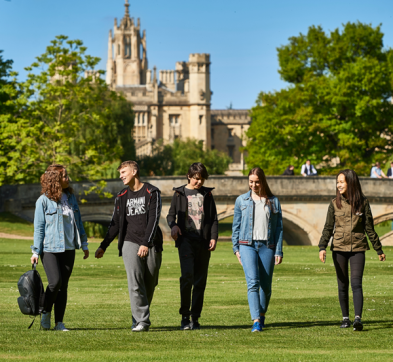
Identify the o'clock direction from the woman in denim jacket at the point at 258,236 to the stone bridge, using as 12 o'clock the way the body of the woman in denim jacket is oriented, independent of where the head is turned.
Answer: The stone bridge is roughly at 6 o'clock from the woman in denim jacket.

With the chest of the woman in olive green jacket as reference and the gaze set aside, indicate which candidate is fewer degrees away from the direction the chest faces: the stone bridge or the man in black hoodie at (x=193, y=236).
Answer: the man in black hoodie

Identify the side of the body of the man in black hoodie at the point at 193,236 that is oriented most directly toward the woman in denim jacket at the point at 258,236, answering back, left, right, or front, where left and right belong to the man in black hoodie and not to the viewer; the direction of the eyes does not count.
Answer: left

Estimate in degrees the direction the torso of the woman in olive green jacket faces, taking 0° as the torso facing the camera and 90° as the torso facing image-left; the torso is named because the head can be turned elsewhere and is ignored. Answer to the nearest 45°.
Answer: approximately 0°

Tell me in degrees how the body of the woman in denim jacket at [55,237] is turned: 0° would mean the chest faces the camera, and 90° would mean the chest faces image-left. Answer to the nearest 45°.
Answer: approximately 315°
